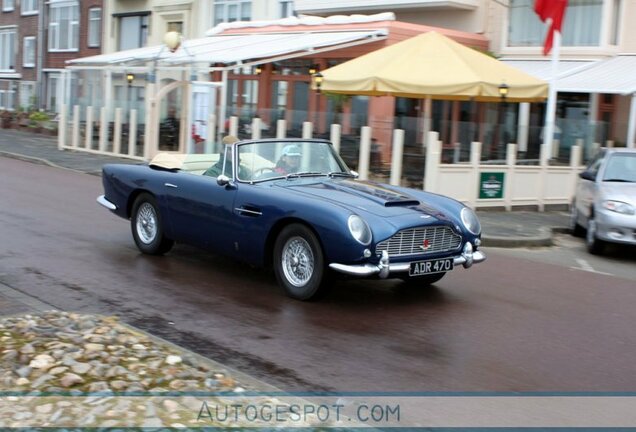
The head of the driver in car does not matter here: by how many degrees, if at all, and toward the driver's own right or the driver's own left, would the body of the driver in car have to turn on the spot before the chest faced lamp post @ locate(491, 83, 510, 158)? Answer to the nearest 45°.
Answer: approximately 90° to the driver's own left

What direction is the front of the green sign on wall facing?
toward the camera

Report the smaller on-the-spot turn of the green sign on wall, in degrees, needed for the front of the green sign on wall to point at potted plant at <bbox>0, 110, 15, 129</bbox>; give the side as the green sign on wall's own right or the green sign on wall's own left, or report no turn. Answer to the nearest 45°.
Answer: approximately 135° to the green sign on wall's own right

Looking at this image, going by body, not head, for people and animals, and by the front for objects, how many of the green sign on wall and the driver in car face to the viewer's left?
0

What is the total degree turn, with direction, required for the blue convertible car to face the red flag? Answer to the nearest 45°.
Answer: approximately 90° to its left

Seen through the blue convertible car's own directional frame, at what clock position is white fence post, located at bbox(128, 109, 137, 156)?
The white fence post is roughly at 7 o'clock from the blue convertible car.

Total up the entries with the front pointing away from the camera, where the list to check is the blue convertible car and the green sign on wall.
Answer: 0

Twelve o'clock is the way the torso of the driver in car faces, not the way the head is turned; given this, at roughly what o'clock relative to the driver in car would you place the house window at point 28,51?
The house window is roughly at 7 o'clock from the driver in car.

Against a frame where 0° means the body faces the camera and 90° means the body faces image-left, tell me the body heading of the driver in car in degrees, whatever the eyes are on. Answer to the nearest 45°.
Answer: approximately 315°

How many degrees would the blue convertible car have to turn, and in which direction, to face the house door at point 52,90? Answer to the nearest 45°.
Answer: approximately 135° to its left

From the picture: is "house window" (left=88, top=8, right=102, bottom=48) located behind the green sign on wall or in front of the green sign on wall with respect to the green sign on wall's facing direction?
behind
